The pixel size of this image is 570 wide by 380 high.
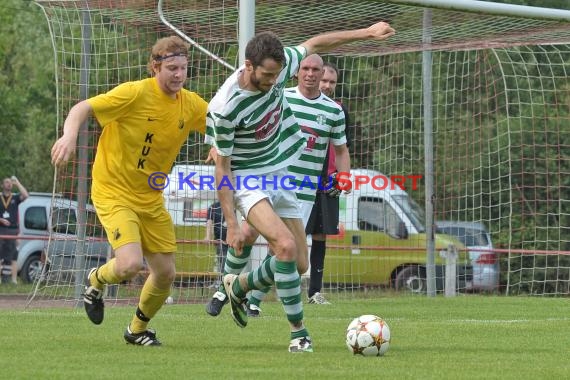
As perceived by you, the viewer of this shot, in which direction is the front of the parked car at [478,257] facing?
facing to the left of the viewer

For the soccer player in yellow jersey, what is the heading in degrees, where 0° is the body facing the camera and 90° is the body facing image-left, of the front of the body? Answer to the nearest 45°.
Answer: approximately 315°

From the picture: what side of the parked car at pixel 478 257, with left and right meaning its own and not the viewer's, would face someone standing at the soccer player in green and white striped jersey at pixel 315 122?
left

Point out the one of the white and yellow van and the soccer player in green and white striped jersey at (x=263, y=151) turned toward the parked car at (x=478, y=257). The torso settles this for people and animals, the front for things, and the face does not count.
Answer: the white and yellow van

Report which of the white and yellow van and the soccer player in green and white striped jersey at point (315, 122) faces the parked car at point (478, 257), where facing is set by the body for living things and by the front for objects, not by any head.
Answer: the white and yellow van

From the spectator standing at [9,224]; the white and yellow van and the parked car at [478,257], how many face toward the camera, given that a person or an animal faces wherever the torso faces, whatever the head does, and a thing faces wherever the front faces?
1

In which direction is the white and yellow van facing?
to the viewer's right

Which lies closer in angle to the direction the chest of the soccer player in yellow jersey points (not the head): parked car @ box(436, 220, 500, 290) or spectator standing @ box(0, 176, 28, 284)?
the parked car

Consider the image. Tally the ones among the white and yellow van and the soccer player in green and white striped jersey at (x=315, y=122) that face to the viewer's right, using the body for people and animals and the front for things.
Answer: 1
